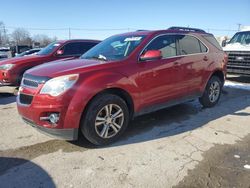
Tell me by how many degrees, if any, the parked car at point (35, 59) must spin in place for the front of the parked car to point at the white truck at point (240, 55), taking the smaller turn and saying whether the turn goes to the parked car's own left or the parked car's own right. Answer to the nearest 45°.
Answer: approximately 135° to the parked car's own left

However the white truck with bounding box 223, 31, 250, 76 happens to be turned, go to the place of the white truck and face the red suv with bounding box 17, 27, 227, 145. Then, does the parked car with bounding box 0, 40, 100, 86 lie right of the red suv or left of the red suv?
right

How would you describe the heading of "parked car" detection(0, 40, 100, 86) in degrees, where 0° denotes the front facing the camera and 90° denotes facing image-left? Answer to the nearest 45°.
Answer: approximately 45°

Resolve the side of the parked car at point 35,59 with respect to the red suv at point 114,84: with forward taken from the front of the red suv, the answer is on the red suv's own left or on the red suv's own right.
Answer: on the red suv's own right

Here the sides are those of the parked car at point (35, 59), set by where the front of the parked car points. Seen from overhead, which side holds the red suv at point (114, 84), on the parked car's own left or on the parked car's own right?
on the parked car's own left

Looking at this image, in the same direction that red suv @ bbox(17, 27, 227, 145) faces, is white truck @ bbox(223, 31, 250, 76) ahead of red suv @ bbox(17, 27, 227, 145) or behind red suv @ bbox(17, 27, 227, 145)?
behind
